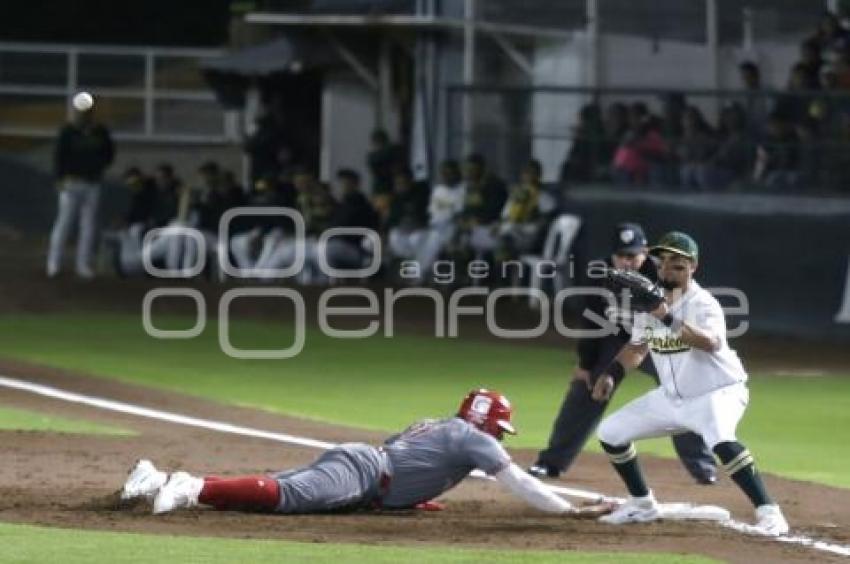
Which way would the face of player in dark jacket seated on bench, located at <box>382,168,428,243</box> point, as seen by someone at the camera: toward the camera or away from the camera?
toward the camera

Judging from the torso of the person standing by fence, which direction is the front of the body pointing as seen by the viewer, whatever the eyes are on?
toward the camera

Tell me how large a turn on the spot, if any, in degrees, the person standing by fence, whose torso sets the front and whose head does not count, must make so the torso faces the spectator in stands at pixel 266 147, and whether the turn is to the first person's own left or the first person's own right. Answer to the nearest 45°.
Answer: approximately 135° to the first person's own left

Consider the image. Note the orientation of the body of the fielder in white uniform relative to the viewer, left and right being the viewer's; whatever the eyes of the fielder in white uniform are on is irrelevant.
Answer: facing the viewer and to the left of the viewer

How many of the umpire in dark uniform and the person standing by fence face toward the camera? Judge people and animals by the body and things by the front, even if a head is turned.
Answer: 2
